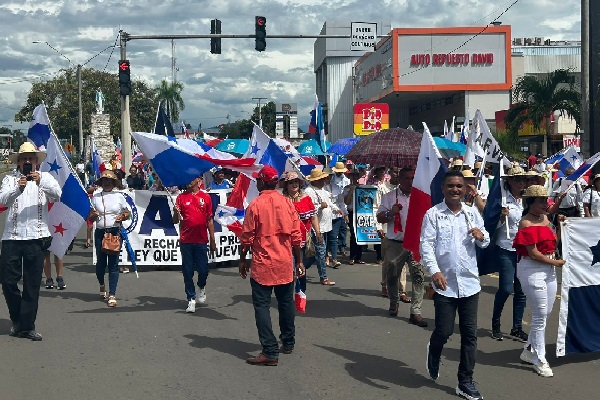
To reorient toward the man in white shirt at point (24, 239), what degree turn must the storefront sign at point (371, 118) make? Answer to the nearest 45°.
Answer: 0° — it already faces them

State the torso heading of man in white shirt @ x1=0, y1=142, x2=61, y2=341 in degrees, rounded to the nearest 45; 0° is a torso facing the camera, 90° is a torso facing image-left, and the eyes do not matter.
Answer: approximately 0°

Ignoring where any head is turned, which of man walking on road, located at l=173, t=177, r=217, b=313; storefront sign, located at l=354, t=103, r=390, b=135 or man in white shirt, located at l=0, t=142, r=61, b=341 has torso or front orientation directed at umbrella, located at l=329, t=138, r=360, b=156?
the storefront sign

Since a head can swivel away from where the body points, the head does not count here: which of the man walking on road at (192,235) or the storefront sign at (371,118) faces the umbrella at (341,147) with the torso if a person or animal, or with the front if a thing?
the storefront sign

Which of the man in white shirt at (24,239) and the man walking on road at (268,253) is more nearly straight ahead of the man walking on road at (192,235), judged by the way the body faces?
the man walking on road

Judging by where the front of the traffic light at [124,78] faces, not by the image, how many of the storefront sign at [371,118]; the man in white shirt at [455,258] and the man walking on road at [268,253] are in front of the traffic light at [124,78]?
2

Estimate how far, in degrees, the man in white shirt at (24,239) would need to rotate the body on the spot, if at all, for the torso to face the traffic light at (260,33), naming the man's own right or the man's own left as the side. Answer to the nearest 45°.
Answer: approximately 135° to the man's own left

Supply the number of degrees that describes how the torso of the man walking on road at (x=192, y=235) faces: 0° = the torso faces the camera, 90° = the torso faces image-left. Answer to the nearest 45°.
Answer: approximately 0°
